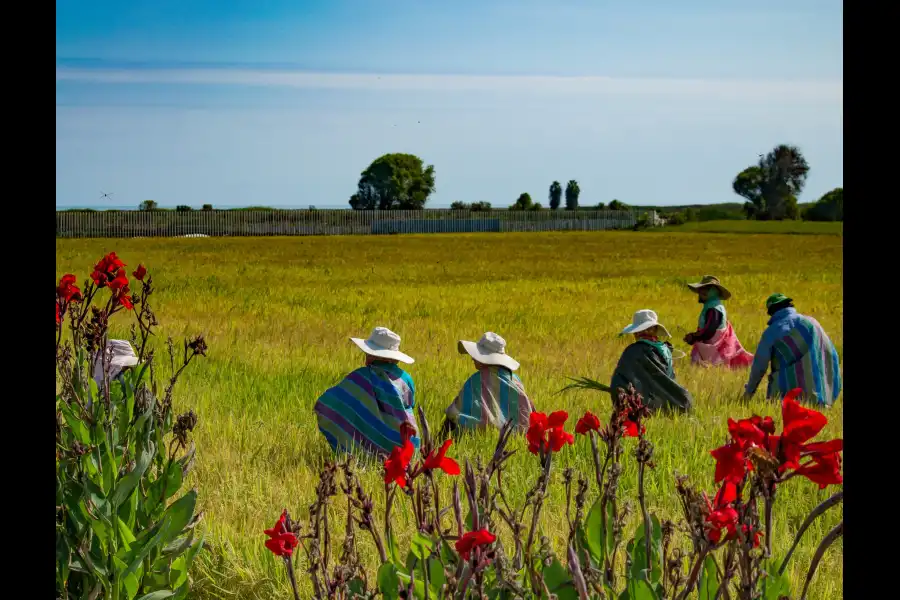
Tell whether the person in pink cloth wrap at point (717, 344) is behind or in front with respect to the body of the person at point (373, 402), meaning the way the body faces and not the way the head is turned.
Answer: in front

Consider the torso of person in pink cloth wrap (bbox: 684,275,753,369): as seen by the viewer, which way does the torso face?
to the viewer's left

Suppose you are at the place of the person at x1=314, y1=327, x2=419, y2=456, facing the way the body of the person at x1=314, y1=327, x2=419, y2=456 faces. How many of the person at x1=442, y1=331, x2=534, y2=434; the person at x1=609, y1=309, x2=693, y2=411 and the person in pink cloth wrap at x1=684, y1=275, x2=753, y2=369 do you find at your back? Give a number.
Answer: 0

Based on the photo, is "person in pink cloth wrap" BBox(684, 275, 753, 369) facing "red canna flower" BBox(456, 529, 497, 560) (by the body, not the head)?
no

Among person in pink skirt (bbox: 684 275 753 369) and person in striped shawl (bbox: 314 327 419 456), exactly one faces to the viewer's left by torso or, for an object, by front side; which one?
person in pink skirt (bbox: 684 275 753 369)

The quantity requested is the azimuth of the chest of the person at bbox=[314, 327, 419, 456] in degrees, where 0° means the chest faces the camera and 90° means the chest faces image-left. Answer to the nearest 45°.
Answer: approximately 225°

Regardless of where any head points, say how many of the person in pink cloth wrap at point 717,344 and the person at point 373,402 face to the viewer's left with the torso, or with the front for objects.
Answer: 1
